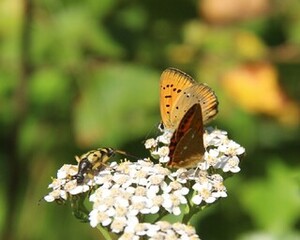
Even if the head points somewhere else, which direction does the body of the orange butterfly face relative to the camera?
to the viewer's left
